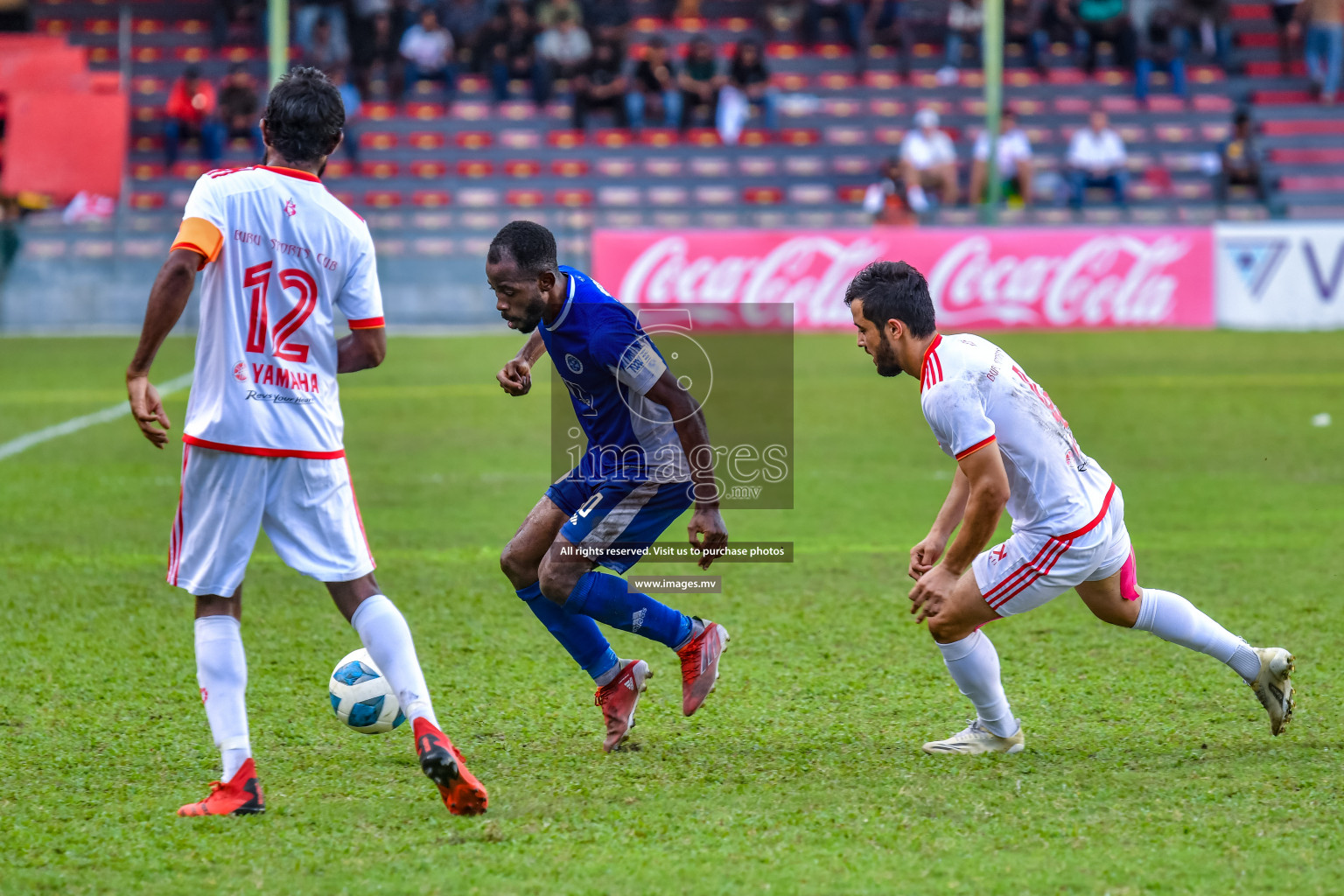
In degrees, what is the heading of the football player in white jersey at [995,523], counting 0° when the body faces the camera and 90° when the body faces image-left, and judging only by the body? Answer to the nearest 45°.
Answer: approximately 90°

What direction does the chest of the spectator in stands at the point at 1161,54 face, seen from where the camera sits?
toward the camera

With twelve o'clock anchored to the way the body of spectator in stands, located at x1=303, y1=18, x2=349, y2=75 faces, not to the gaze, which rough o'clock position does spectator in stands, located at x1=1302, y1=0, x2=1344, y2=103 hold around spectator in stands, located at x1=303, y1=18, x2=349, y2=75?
spectator in stands, located at x1=1302, y1=0, x2=1344, y2=103 is roughly at 9 o'clock from spectator in stands, located at x1=303, y1=18, x2=349, y2=75.

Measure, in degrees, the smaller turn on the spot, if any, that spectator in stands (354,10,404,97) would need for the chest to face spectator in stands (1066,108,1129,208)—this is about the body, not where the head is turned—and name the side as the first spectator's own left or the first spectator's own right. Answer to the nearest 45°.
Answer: approximately 45° to the first spectator's own left

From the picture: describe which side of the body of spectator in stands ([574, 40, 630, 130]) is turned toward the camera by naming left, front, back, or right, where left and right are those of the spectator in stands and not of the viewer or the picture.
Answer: front

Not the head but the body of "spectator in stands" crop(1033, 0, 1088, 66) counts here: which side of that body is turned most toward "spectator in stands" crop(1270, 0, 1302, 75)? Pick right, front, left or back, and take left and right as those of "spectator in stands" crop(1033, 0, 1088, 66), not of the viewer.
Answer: left

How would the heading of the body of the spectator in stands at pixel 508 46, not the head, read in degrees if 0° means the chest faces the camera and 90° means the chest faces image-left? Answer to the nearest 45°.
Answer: approximately 0°

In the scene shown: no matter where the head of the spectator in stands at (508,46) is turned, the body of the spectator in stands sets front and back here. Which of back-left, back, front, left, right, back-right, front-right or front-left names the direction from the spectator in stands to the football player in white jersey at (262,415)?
front

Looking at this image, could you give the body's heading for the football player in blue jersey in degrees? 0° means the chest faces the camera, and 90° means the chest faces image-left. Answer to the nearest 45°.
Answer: approximately 45°

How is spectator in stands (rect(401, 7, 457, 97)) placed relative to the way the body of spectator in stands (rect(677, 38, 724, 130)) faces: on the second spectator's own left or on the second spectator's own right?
on the second spectator's own right

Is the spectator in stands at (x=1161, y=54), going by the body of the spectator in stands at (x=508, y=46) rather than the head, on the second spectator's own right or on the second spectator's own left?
on the second spectator's own left

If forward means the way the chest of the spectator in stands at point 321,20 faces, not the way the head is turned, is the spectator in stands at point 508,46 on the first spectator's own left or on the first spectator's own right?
on the first spectator's own left

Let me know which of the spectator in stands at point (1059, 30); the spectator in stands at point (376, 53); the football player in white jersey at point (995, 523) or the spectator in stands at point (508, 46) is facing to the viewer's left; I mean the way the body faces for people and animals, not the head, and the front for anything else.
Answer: the football player in white jersey

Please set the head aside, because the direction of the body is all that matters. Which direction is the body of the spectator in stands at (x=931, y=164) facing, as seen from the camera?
toward the camera
